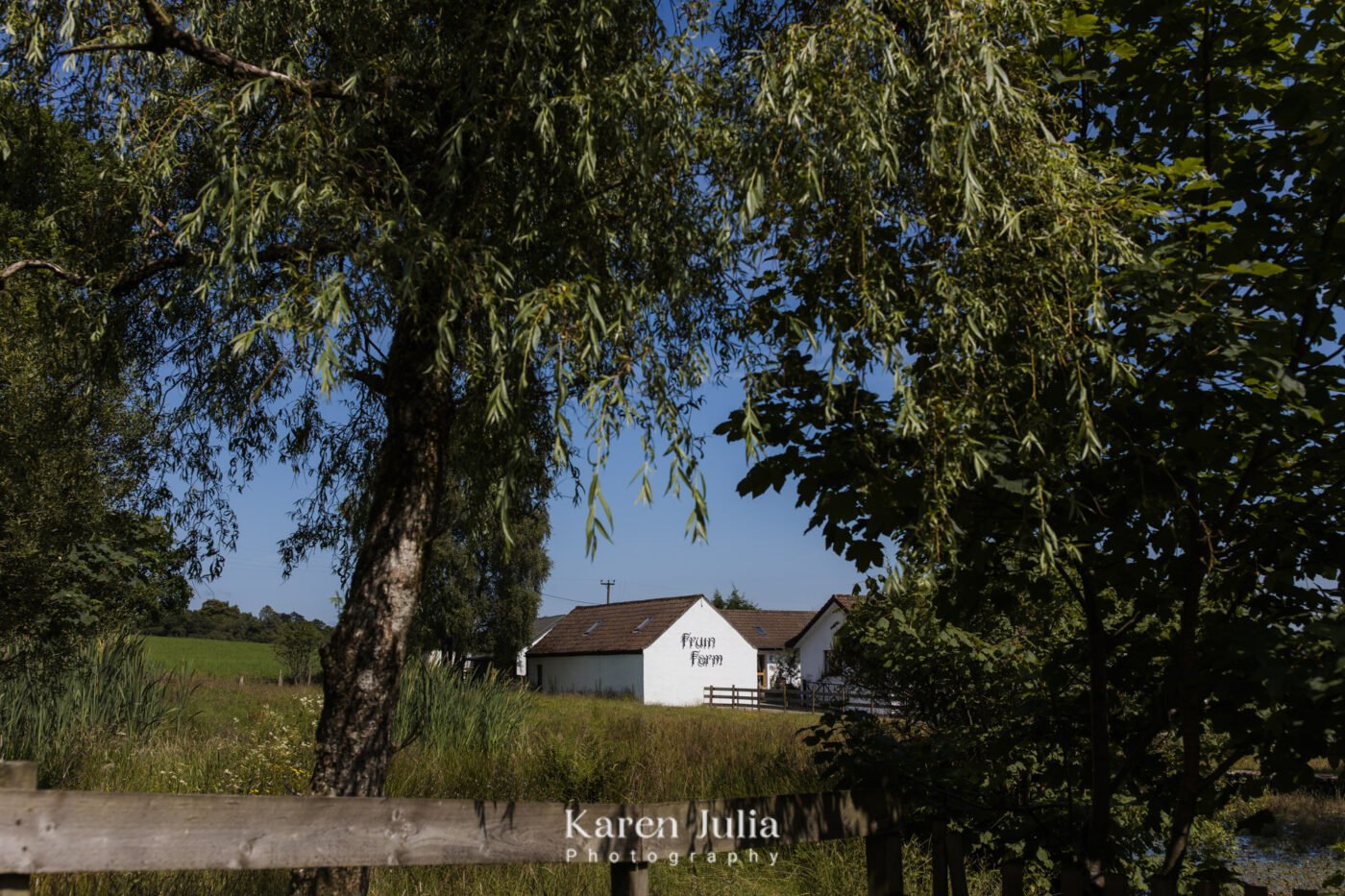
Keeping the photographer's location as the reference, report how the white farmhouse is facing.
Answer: facing the viewer and to the right of the viewer

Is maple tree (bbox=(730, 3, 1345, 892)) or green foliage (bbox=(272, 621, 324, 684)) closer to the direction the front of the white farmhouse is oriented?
the maple tree

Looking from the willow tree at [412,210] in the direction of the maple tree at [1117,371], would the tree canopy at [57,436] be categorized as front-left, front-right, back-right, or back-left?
back-left

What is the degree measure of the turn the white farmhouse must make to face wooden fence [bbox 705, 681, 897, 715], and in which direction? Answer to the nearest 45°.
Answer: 0° — it already faces it

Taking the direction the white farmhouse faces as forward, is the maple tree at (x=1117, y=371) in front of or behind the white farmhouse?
in front

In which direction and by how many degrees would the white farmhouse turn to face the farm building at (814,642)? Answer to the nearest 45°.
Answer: approximately 45° to its left

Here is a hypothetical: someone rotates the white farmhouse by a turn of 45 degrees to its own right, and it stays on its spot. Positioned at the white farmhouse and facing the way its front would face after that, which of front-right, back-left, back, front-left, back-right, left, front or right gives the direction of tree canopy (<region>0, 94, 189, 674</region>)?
front

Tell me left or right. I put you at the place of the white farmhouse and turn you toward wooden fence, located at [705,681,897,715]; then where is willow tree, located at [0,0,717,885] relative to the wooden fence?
right
